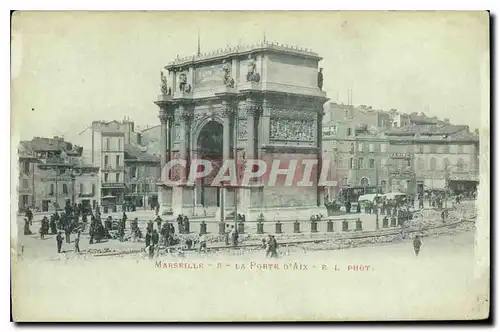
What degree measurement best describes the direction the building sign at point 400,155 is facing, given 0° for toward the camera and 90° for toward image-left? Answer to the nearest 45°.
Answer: approximately 0°

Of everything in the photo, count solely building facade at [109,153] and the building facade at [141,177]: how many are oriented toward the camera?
2

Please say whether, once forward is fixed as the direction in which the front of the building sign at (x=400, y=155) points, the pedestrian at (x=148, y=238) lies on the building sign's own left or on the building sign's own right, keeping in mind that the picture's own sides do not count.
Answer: on the building sign's own right

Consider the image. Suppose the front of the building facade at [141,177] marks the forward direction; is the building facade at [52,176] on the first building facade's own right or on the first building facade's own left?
on the first building facade's own right

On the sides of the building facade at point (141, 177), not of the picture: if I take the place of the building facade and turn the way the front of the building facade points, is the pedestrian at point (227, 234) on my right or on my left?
on my left

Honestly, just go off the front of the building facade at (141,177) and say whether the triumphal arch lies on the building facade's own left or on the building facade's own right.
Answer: on the building facade's own left
